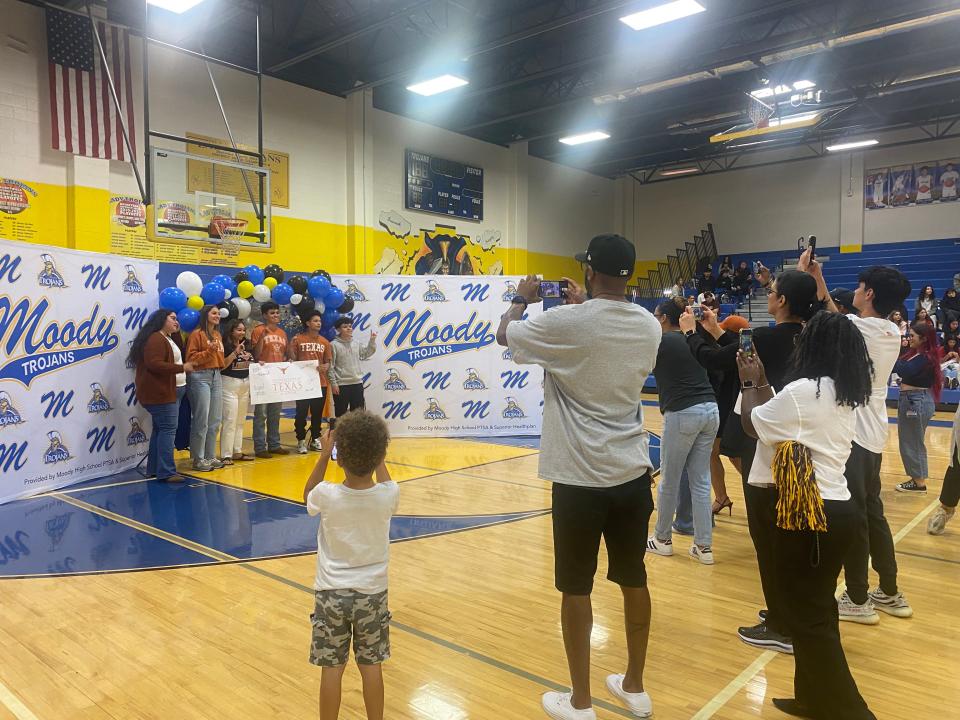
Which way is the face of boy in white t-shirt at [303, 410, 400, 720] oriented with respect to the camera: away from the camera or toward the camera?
away from the camera

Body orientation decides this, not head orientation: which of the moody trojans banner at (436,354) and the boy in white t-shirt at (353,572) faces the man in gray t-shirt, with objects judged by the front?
the moody trojans banner

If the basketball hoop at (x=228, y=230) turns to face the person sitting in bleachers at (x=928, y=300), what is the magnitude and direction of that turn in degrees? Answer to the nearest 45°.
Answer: approximately 45° to its left

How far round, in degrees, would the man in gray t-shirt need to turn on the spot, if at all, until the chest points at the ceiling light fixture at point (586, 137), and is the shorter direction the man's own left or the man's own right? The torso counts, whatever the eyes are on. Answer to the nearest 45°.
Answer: approximately 45° to the man's own right

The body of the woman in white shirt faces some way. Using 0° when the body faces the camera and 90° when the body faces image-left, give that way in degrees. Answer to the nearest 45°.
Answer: approximately 135°

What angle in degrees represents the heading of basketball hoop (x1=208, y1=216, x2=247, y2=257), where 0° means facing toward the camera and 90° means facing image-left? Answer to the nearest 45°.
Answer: approximately 315°

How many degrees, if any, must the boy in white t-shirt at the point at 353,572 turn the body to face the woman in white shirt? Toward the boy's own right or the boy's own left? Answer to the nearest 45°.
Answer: approximately 90° to the boy's own right

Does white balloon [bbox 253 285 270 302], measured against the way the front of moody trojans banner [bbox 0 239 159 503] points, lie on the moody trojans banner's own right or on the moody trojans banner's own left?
on the moody trojans banner's own left

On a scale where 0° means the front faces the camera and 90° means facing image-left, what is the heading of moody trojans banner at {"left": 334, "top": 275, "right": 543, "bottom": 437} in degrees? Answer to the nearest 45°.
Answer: approximately 0°

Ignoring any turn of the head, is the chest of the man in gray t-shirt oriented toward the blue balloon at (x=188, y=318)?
yes

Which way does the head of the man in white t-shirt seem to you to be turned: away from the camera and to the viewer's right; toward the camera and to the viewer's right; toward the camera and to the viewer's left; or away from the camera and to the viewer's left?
away from the camera and to the viewer's left

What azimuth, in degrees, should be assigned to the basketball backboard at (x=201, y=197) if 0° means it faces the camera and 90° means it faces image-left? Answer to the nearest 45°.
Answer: approximately 315°

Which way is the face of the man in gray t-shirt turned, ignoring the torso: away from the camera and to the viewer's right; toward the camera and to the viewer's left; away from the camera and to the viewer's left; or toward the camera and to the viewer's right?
away from the camera and to the viewer's left
